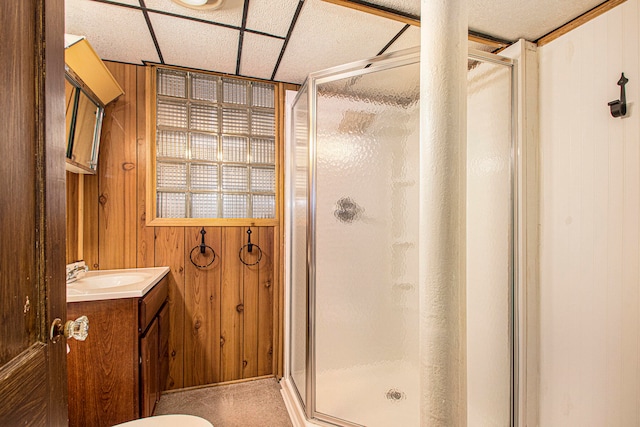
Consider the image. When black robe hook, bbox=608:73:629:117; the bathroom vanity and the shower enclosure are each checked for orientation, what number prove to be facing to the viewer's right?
1

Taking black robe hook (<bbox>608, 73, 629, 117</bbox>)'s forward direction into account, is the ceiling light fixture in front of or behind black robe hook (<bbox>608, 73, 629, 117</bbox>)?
in front

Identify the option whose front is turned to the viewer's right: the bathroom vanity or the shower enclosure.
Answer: the bathroom vanity

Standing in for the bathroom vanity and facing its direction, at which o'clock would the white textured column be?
The white textured column is roughly at 2 o'clock from the bathroom vanity.

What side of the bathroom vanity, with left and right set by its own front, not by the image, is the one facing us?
right

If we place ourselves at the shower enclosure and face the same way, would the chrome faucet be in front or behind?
in front

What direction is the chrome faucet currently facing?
to the viewer's right

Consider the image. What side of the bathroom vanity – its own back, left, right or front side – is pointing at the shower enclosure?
front

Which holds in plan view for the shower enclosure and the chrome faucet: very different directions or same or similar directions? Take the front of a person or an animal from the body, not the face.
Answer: very different directions

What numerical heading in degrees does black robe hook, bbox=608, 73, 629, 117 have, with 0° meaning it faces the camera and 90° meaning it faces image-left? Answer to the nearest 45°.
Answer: approximately 45°

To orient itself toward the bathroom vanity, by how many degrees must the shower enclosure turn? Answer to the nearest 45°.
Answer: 0° — it already faces it

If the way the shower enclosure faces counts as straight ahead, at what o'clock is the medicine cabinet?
The medicine cabinet is roughly at 1 o'clock from the shower enclosure.

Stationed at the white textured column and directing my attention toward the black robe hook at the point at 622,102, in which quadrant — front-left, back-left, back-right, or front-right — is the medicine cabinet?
back-left
